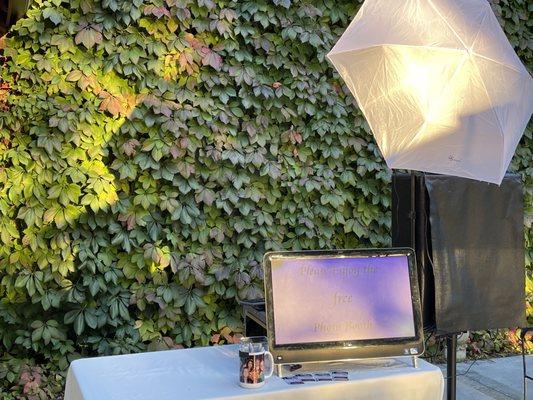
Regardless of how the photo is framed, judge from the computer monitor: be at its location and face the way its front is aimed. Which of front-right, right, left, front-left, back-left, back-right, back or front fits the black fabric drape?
back-left

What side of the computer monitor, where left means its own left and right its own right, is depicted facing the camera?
front

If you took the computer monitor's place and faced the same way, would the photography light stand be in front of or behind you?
behind
